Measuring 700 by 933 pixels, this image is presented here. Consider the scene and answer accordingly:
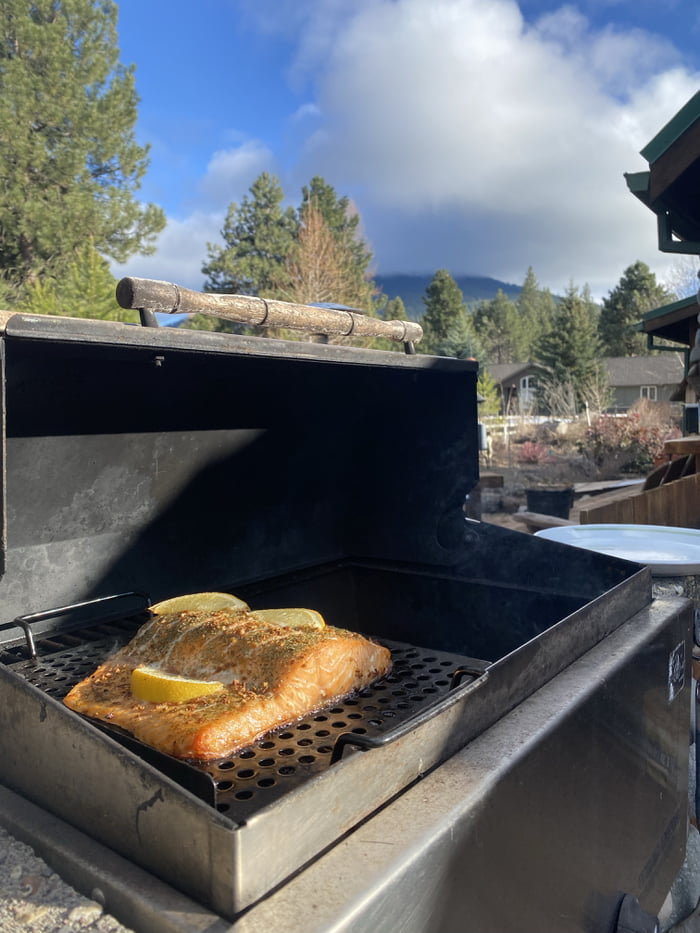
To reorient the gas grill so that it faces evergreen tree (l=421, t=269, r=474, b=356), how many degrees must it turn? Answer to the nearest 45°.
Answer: approximately 135° to its left

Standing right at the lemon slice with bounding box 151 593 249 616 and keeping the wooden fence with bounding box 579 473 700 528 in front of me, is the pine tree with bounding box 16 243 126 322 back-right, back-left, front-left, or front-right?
front-left

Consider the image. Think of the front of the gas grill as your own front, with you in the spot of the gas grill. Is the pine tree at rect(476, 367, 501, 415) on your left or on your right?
on your left

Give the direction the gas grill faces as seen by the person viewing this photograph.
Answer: facing the viewer and to the right of the viewer

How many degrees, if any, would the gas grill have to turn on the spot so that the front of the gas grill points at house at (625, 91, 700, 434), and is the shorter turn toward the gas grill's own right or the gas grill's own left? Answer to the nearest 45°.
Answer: approximately 90° to the gas grill's own left

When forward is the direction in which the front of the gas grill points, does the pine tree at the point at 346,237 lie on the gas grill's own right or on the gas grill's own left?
on the gas grill's own left

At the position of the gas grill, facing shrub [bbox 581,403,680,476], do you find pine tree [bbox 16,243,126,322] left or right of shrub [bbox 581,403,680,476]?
left

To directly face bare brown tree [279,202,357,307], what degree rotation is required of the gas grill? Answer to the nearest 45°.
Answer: approximately 135° to its left

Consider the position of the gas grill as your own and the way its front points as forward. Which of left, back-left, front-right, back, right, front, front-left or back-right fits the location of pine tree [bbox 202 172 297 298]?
back-left
